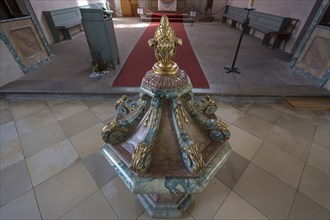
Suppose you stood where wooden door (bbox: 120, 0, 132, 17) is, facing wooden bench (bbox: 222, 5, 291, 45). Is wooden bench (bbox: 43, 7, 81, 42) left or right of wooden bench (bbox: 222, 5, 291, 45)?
right

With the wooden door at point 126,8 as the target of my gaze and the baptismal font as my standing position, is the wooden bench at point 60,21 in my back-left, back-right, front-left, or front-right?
front-left

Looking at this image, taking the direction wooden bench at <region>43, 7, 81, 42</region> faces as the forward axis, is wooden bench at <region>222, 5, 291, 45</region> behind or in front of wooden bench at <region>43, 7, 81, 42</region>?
in front

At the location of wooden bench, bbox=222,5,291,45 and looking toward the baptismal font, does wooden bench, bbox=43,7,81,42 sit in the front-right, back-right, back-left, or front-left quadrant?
front-right

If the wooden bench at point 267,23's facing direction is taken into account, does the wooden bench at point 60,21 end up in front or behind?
in front
